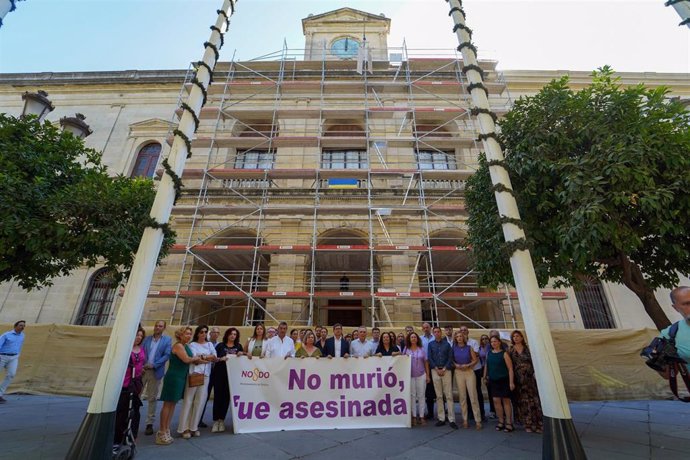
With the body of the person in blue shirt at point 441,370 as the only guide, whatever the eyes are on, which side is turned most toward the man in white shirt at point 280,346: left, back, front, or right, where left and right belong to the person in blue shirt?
right

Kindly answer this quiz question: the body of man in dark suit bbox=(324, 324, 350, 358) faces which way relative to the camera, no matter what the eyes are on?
toward the camera

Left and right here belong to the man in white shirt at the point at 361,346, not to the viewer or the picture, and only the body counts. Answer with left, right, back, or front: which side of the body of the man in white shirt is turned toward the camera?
front

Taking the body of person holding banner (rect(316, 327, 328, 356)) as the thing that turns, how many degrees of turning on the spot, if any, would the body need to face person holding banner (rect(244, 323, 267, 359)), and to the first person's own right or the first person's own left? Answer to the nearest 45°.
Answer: approximately 45° to the first person's own right

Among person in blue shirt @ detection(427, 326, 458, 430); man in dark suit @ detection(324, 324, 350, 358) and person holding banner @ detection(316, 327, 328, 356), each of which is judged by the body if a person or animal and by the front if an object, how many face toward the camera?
3

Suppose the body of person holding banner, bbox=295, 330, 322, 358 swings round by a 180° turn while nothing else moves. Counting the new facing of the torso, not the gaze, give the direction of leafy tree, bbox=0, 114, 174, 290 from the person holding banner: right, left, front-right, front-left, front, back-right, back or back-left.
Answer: left

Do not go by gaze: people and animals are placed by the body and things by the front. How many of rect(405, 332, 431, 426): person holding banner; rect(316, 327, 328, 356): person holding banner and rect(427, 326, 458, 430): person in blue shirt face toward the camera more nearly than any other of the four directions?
3

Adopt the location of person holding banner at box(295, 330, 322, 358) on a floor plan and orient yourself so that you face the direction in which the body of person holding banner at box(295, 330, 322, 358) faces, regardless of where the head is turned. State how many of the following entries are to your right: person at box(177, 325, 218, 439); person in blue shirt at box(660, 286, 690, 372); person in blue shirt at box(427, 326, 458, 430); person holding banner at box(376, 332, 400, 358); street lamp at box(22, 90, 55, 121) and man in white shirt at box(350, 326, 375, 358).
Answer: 2

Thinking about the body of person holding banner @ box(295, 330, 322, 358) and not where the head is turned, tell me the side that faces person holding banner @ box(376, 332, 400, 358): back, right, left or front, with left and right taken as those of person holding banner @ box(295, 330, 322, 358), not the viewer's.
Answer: left

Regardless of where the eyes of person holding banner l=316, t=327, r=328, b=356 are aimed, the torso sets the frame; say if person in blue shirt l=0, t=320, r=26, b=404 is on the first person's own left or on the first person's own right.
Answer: on the first person's own right
